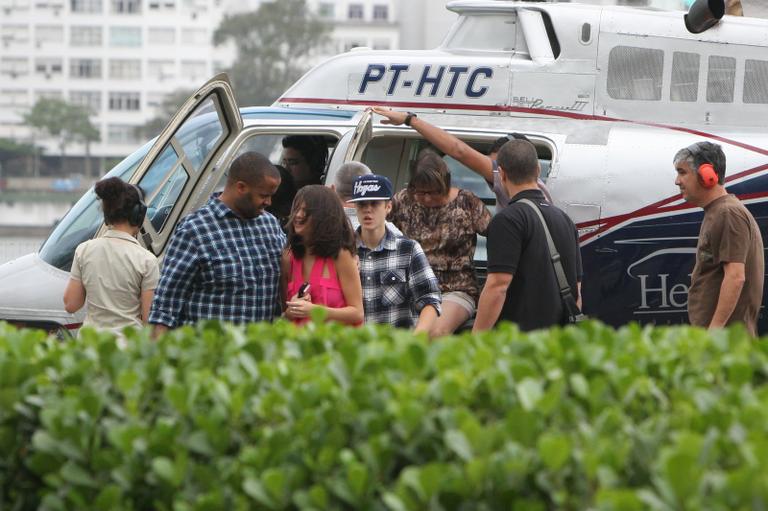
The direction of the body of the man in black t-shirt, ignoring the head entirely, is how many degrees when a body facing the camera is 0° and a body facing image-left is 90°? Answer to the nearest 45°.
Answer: approximately 135°

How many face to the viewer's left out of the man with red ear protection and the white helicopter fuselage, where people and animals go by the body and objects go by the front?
2

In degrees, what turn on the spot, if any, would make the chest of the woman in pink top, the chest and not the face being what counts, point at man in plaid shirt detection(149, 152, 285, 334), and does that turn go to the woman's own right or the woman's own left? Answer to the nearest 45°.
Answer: approximately 45° to the woman's own right

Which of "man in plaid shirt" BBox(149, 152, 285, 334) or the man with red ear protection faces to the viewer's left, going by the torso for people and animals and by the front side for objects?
the man with red ear protection

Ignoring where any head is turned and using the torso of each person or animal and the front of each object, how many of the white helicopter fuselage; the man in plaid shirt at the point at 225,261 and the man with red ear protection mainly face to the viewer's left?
2

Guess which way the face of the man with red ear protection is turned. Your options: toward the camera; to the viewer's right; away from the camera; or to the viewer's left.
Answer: to the viewer's left

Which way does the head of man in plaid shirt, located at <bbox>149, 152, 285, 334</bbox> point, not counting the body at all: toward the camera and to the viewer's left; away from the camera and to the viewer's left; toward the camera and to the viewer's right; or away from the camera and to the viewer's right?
toward the camera and to the viewer's right

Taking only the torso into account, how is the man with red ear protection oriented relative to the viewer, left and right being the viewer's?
facing to the left of the viewer

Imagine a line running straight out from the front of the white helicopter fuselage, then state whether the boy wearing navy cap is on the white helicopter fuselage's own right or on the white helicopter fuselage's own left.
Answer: on the white helicopter fuselage's own left

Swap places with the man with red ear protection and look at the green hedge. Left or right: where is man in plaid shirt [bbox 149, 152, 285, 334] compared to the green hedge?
right

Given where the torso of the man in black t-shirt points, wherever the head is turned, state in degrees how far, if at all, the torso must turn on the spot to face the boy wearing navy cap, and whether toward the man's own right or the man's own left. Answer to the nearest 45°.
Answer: approximately 45° to the man's own left

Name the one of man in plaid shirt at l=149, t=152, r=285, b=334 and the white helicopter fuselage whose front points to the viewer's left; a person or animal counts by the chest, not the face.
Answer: the white helicopter fuselage

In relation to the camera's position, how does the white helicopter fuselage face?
facing to the left of the viewer

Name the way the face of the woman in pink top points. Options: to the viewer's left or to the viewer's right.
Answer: to the viewer's left

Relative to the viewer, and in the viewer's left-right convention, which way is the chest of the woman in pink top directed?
facing the viewer and to the left of the viewer
